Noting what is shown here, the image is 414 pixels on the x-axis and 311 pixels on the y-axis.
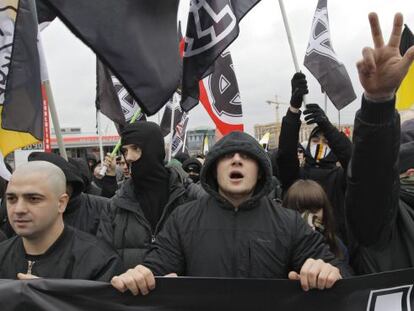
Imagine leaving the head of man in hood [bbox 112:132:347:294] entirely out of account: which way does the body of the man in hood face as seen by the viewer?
toward the camera

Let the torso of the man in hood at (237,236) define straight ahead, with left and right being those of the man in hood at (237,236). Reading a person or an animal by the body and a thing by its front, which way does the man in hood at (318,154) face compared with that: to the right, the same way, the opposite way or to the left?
the same way

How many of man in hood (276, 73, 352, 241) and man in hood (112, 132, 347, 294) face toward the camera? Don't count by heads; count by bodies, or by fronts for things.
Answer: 2

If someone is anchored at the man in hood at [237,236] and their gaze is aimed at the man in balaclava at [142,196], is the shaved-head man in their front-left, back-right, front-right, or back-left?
front-left

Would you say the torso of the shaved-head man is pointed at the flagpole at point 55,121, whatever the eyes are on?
no

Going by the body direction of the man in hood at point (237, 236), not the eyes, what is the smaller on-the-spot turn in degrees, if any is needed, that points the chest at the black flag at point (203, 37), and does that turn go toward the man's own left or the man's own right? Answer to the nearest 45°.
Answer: approximately 180°

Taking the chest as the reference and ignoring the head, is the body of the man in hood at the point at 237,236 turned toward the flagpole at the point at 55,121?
no

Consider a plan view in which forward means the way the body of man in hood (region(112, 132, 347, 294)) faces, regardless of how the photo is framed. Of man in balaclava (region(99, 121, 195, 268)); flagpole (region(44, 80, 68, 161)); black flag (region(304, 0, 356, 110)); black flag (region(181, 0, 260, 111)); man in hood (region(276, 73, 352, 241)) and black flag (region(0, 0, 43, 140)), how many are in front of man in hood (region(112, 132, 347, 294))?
0

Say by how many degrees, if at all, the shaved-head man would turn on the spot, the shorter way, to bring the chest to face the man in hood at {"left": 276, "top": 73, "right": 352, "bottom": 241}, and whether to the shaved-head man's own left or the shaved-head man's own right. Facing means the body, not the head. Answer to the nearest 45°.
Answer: approximately 180°

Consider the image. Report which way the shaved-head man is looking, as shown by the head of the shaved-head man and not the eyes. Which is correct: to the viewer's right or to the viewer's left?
to the viewer's left

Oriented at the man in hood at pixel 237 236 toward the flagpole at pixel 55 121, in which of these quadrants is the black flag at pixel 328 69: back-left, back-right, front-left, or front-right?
front-right

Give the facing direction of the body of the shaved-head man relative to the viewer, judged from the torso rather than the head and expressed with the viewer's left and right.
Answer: facing the viewer and to the left of the viewer

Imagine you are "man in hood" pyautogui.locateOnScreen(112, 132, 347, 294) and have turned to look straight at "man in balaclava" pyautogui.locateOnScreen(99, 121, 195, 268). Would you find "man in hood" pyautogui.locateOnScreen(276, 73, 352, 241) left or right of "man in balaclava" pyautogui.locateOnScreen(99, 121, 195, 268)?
right

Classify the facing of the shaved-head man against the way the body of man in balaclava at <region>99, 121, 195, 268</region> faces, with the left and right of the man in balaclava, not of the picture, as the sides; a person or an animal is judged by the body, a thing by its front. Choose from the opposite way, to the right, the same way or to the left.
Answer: the same way

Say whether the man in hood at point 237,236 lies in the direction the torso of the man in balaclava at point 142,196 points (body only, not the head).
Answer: no

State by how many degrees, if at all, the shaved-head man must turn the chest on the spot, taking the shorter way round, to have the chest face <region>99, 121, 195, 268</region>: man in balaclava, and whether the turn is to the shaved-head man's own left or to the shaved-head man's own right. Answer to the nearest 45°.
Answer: approximately 180°

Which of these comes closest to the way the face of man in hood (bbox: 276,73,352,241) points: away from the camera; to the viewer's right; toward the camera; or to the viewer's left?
toward the camera

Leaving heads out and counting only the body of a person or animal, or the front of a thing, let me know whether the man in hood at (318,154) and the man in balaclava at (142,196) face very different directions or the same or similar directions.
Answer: same or similar directions

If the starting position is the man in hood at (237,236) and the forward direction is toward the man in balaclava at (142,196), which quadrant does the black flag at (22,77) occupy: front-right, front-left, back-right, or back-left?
front-left

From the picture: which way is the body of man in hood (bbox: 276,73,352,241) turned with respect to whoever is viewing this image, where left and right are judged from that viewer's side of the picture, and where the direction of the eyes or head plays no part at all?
facing the viewer
